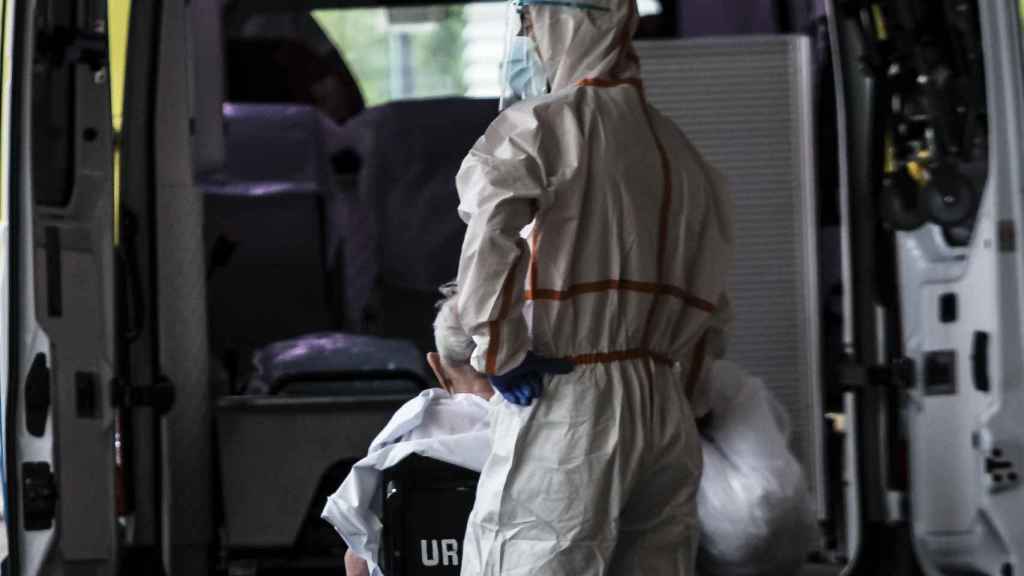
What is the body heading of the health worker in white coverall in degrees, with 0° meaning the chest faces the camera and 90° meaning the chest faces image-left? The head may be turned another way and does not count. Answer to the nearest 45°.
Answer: approximately 135°

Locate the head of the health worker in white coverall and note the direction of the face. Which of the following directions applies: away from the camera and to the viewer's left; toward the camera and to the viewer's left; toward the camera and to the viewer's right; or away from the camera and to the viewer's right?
away from the camera and to the viewer's left
